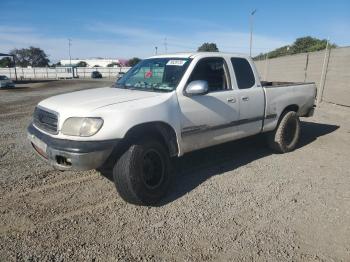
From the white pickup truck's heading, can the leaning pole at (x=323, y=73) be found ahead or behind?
behind

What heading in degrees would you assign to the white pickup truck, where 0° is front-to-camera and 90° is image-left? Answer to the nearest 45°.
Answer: approximately 45°
